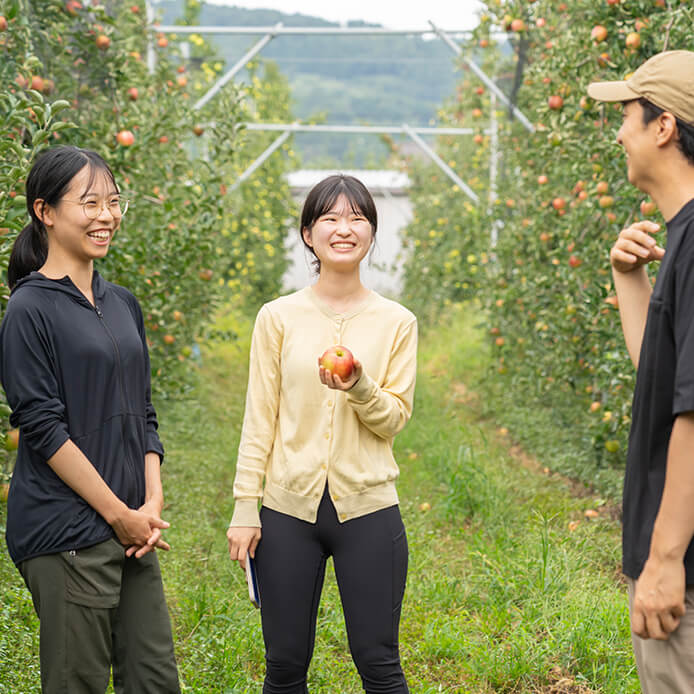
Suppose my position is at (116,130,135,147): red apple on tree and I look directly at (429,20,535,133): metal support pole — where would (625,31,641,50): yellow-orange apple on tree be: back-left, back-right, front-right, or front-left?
front-right

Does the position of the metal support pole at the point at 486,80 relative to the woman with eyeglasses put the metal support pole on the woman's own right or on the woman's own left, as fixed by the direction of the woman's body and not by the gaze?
on the woman's own left

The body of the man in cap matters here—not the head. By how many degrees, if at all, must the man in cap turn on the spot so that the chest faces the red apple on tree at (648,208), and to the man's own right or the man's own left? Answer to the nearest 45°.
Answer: approximately 90° to the man's own right

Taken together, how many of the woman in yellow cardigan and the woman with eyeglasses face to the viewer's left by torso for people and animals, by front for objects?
0

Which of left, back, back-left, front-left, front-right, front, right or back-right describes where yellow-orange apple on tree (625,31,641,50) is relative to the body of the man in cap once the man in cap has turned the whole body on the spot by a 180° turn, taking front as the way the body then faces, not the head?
left

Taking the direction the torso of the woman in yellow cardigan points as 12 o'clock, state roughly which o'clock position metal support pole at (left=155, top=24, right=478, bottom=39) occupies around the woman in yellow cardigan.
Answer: The metal support pole is roughly at 6 o'clock from the woman in yellow cardigan.

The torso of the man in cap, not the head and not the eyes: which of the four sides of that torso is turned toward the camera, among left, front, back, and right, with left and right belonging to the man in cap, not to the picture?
left

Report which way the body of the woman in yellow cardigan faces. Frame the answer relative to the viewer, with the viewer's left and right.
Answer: facing the viewer

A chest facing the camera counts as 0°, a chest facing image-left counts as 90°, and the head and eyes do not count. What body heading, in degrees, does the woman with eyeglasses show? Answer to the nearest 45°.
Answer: approximately 315°

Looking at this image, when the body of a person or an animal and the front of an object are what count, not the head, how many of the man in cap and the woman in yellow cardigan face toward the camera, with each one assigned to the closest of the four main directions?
1

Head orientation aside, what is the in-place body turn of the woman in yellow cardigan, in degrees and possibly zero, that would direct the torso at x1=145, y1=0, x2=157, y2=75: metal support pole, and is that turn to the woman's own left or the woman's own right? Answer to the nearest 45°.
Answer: approximately 180°

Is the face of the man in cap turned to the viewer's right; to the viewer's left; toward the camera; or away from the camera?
to the viewer's left

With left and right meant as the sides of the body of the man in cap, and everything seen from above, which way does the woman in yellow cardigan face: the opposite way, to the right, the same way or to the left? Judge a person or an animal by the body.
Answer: to the left

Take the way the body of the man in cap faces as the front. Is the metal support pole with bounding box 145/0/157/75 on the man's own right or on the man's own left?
on the man's own right
